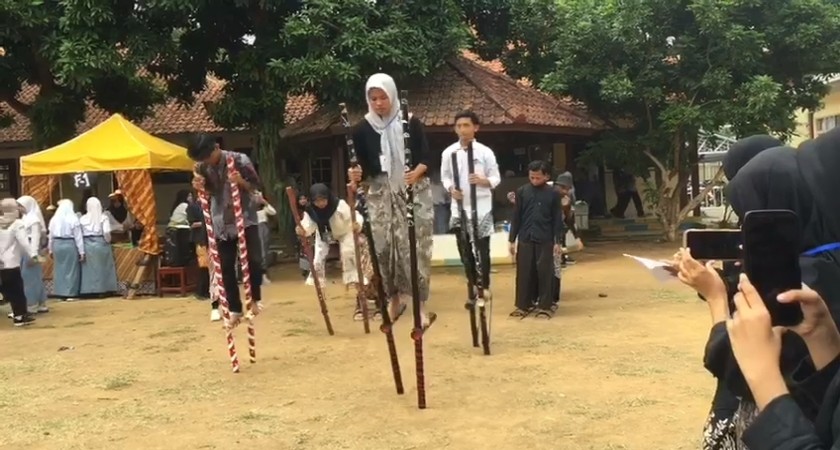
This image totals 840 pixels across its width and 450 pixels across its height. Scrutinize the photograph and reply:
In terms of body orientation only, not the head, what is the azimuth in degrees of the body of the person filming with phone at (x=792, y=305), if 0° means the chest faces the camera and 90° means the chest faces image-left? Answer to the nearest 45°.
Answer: approximately 135°

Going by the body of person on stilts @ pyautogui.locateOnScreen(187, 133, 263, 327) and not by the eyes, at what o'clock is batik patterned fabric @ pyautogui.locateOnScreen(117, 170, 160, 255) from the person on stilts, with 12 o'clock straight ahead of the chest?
The batik patterned fabric is roughly at 4 o'clock from the person on stilts.

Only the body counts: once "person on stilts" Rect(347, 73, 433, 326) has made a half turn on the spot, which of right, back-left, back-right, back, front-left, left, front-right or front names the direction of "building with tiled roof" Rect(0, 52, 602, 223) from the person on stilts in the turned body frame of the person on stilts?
front

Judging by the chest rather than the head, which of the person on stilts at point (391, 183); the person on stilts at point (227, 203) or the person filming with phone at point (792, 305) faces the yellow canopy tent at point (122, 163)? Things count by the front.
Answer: the person filming with phone

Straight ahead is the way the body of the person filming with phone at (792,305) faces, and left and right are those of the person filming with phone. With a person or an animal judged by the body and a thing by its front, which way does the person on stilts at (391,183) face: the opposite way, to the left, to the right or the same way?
the opposite way

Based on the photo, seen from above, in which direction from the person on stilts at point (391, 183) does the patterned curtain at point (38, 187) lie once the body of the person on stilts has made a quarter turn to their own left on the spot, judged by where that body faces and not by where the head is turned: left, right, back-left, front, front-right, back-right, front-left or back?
back-left

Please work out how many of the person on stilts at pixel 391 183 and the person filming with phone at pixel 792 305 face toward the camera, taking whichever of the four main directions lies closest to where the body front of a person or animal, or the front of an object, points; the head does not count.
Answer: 1

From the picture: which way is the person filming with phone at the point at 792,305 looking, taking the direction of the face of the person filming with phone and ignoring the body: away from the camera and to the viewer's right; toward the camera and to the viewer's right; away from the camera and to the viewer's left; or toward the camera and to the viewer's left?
away from the camera and to the viewer's left

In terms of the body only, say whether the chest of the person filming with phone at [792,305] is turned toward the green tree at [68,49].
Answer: yes

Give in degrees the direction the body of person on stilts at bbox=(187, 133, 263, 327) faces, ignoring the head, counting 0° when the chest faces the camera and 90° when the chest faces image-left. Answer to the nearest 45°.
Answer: approximately 45°

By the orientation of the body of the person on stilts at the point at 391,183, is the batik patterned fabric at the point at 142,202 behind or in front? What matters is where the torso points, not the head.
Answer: behind
